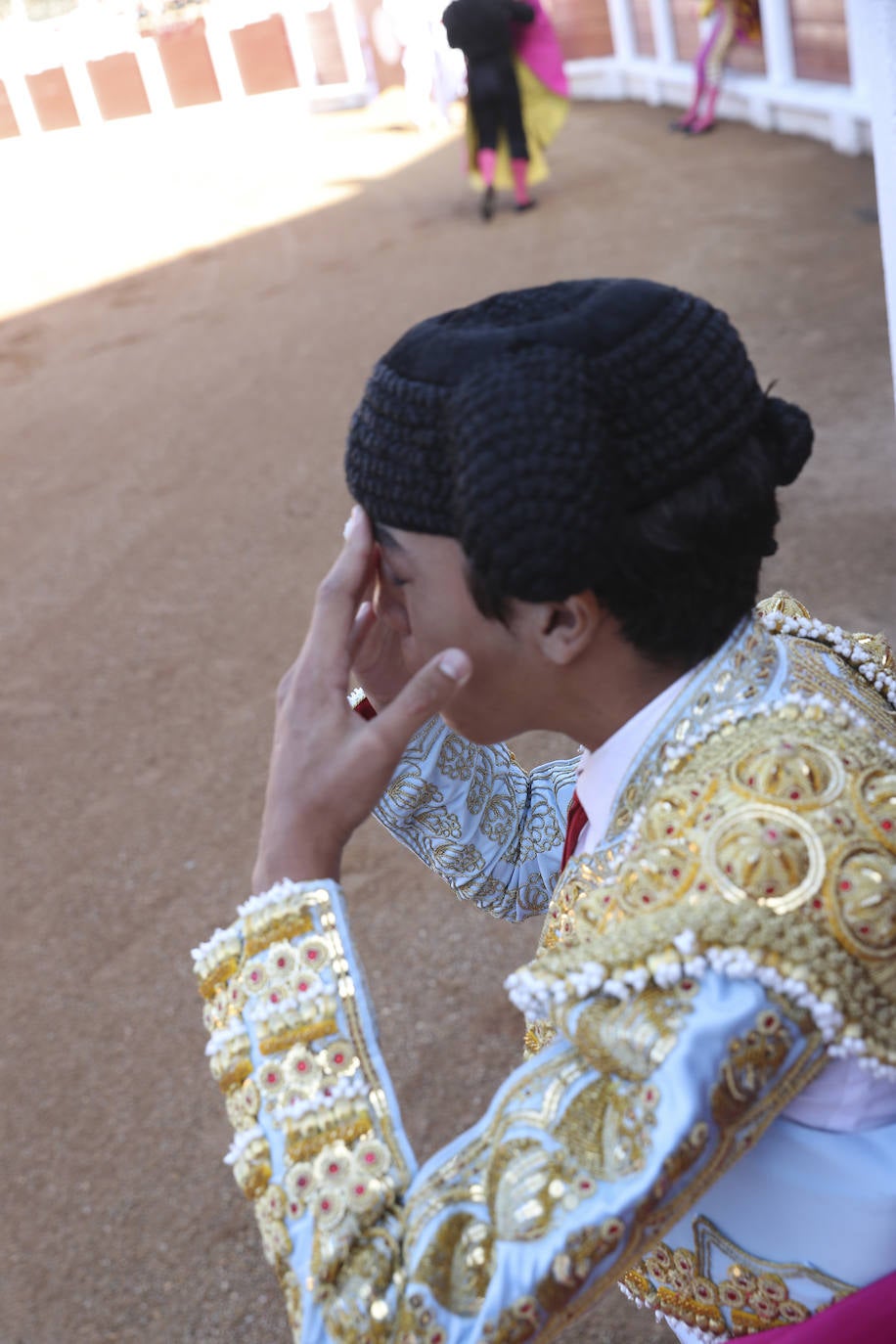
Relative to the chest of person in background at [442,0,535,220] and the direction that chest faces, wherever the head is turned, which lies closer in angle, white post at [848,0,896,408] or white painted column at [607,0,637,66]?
the white painted column

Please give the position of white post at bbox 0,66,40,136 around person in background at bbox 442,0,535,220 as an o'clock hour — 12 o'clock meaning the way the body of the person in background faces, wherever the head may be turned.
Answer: The white post is roughly at 11 o'clock from the person in background.

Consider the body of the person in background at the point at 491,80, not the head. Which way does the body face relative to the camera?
away from the camera
